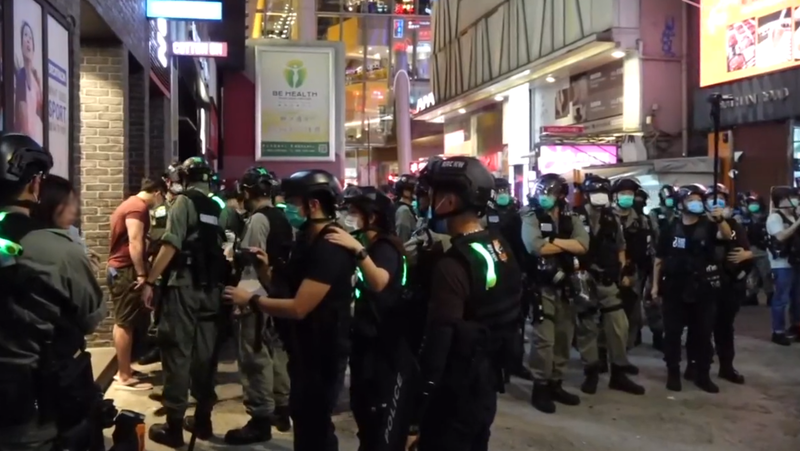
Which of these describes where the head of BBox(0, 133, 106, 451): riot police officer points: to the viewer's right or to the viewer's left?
to the viewer's right

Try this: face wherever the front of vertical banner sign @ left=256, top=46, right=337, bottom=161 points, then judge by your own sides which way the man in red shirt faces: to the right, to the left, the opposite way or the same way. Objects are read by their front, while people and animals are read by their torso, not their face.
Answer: to the left

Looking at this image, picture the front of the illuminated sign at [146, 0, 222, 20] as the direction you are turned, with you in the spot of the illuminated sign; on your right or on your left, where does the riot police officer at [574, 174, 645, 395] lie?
on your left

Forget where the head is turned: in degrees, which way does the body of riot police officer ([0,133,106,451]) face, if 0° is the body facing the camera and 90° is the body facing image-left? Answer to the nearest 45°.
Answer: approximately 225°

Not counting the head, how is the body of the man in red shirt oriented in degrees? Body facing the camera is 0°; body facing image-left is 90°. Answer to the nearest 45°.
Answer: approximately 270°

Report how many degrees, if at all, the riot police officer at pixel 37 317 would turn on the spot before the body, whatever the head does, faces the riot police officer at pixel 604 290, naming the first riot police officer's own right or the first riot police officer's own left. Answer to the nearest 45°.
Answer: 0° — they already face them

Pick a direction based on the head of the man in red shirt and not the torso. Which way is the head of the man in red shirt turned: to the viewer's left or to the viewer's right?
to the viewer's right

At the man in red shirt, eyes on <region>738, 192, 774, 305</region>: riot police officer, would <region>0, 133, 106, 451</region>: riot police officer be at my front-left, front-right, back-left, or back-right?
back-right

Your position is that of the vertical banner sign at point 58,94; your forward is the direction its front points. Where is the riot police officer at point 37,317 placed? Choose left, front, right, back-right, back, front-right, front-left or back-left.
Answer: front-right
